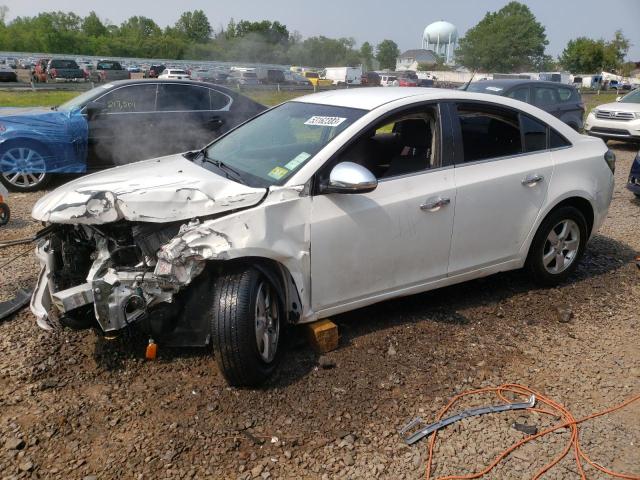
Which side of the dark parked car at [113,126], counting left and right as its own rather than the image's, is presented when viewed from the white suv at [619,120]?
back

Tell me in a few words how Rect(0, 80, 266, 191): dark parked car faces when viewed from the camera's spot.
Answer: facing to the left of the viewer

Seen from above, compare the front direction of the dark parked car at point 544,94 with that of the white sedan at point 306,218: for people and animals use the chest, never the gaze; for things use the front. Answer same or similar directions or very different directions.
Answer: same or similar directions

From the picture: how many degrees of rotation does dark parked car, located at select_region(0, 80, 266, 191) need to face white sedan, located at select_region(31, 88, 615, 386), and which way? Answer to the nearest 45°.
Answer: approximately 90° to its left

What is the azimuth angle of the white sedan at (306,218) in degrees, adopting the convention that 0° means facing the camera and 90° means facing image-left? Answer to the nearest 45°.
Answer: approximately 45°

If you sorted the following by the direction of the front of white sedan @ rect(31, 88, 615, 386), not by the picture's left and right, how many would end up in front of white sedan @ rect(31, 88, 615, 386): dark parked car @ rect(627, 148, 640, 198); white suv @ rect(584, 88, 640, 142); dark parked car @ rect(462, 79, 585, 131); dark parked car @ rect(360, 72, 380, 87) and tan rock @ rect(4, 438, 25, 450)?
1

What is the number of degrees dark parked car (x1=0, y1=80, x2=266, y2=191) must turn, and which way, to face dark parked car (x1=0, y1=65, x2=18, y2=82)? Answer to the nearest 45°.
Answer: approximately 90° to its right

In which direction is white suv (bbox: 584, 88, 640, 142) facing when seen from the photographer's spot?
facing the viewer and to the left of the viewer
